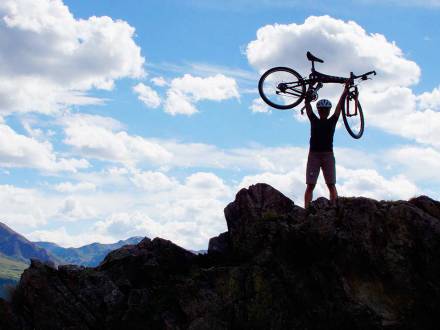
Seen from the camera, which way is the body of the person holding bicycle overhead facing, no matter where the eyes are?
toward the camera
